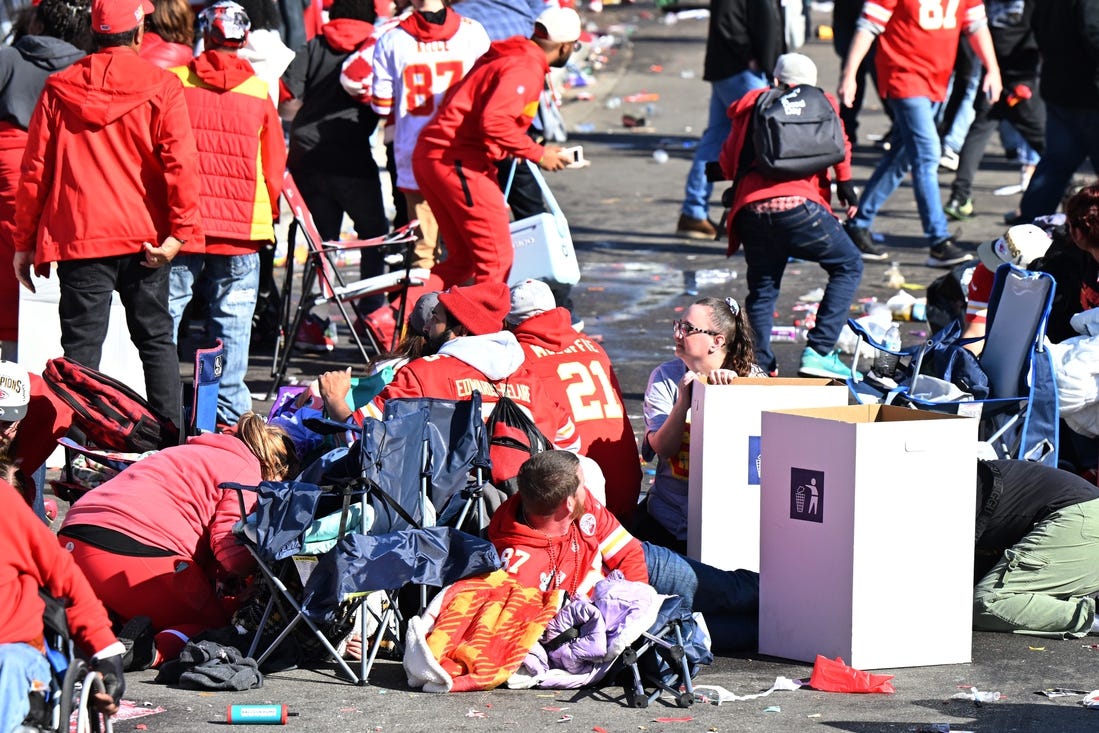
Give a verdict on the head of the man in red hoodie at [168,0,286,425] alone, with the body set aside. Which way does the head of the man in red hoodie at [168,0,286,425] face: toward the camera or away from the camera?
away from the camera

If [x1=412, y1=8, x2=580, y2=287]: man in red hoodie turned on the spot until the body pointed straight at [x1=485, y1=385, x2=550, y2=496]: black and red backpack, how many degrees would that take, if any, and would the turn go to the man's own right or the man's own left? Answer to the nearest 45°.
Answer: approximately 90° to the man's own right

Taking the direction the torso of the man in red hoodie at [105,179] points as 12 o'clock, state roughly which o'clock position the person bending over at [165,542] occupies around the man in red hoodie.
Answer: The person bending over is roughly at 6 o'clock from the man in red hoodie.

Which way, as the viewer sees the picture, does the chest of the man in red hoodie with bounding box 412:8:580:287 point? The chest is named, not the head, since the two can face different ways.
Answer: to the viewer's right

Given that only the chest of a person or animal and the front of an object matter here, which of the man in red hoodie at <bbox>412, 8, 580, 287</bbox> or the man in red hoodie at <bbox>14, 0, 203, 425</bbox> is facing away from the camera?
the man in red hoodie at <bbox>14, 0, 203, 425</bbox>

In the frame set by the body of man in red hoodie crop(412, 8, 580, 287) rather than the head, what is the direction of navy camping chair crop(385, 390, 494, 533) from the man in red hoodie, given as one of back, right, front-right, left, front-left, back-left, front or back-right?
right

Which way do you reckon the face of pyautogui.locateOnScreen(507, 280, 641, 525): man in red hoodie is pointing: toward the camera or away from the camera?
away from the camera

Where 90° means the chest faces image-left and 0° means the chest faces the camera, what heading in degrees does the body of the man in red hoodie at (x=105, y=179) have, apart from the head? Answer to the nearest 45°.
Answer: approximately 180°

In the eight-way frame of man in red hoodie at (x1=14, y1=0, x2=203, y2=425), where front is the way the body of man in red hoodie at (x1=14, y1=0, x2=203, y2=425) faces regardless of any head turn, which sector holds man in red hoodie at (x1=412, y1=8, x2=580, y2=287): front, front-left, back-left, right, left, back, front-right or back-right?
front-right

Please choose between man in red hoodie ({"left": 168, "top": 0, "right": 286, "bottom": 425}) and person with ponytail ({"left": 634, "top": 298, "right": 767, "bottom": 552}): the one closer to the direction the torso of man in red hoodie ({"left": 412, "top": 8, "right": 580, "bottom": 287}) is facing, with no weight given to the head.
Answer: the person with ponytail

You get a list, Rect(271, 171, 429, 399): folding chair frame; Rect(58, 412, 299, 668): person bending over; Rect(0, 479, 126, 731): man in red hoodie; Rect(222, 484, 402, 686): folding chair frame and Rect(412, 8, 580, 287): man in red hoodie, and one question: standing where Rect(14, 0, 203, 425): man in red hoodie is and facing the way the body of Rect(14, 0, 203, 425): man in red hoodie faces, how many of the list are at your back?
3

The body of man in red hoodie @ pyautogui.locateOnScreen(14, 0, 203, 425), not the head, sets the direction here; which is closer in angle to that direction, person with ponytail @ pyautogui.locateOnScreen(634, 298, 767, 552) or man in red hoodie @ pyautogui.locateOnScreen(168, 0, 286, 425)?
the man in red hoodie

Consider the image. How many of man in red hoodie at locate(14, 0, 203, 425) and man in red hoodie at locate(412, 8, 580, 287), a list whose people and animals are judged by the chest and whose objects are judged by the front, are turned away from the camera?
1

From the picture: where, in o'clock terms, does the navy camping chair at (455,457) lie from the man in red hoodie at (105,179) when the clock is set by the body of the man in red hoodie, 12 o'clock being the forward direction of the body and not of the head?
The navy camping chair is roughly at 5 o'clock from the man in red hoodie.

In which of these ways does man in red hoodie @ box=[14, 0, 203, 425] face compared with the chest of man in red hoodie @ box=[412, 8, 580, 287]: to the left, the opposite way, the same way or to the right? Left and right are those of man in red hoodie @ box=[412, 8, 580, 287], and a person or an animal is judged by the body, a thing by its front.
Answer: to the left

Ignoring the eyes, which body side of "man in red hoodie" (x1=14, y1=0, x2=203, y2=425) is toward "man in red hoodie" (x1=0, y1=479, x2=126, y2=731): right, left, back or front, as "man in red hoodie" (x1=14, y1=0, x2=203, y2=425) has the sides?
back
